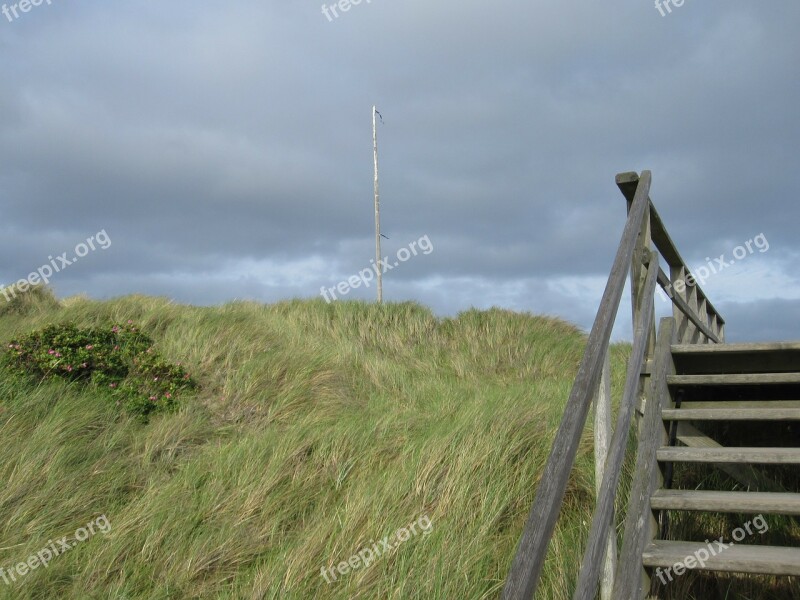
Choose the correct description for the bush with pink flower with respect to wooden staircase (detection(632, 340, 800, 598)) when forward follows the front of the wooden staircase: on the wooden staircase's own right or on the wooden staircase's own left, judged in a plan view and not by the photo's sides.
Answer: on the wooden staircase's own right

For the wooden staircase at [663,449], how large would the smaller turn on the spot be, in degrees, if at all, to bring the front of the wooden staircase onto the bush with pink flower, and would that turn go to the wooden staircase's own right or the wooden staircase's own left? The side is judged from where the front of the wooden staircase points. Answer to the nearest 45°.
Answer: approximately 90° to the wooden staircase's own right
